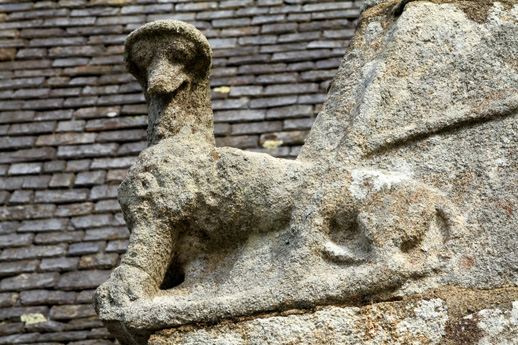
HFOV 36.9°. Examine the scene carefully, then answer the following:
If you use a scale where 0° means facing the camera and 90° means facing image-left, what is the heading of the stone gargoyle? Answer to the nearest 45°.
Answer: approximately 90°
